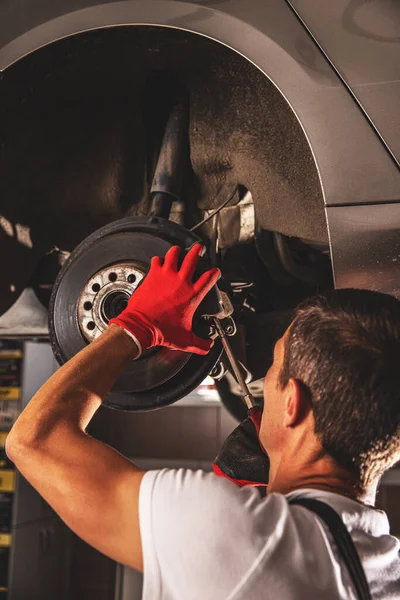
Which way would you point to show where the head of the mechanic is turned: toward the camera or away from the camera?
away from the camera

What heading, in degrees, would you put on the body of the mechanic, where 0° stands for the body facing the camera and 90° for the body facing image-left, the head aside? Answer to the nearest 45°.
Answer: approximately 135°
